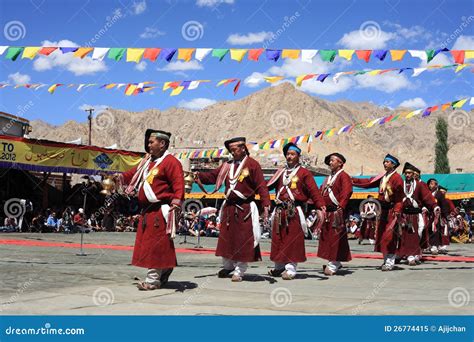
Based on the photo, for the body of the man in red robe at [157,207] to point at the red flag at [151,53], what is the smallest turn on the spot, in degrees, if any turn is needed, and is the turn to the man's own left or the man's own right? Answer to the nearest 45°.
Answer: approximately 135° to the man's own right

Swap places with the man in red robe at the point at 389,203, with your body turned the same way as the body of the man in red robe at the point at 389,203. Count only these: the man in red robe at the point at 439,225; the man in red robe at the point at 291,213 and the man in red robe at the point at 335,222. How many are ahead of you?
2

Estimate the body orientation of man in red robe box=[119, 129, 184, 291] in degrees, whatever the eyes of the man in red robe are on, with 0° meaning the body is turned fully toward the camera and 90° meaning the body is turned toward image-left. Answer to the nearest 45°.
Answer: approximately 45°

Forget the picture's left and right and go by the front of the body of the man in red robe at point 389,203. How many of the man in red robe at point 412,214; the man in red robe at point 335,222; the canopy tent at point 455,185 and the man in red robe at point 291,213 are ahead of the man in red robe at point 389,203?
2

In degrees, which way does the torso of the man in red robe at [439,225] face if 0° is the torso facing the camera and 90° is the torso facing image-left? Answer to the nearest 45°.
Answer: approximately 45°

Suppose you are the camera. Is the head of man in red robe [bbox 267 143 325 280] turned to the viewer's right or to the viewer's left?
to the viewer's left

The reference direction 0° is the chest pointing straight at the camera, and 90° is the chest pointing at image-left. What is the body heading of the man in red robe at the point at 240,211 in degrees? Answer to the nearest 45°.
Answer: approximately 45°

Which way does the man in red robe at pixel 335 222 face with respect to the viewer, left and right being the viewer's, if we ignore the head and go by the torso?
facing the viewer and to the left of the viewer

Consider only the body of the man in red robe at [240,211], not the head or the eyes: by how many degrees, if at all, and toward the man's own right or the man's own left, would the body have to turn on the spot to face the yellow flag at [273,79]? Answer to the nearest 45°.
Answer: approximately 135° to the man's own right

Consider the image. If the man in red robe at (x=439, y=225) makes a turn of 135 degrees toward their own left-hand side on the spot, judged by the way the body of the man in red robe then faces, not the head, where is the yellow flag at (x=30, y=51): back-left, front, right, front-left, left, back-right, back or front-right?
back-right
